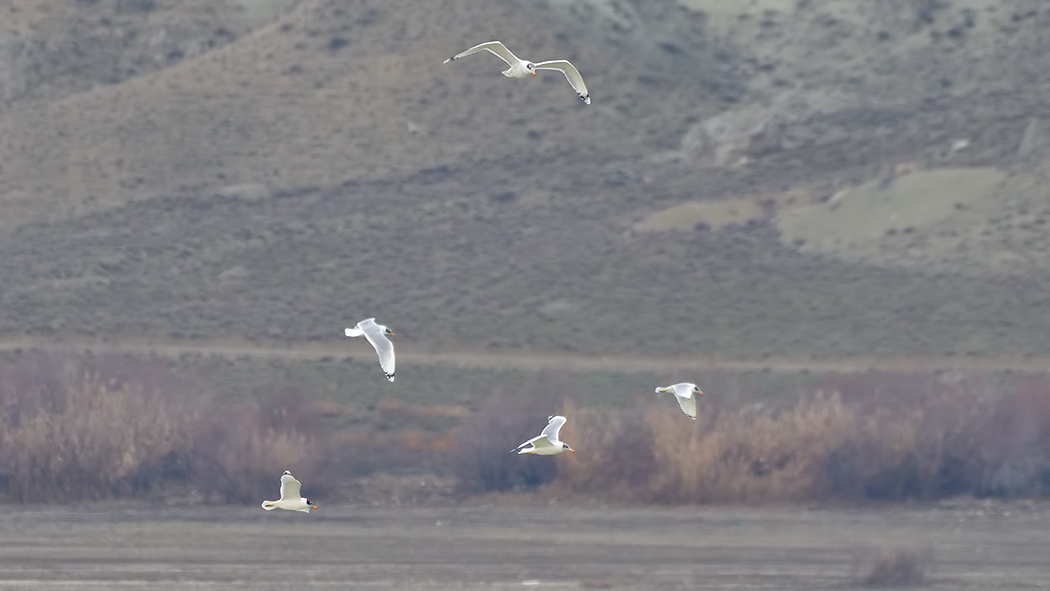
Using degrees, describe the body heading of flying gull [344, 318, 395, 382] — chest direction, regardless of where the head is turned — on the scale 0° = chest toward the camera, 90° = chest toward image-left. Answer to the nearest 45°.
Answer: approximately 270°
